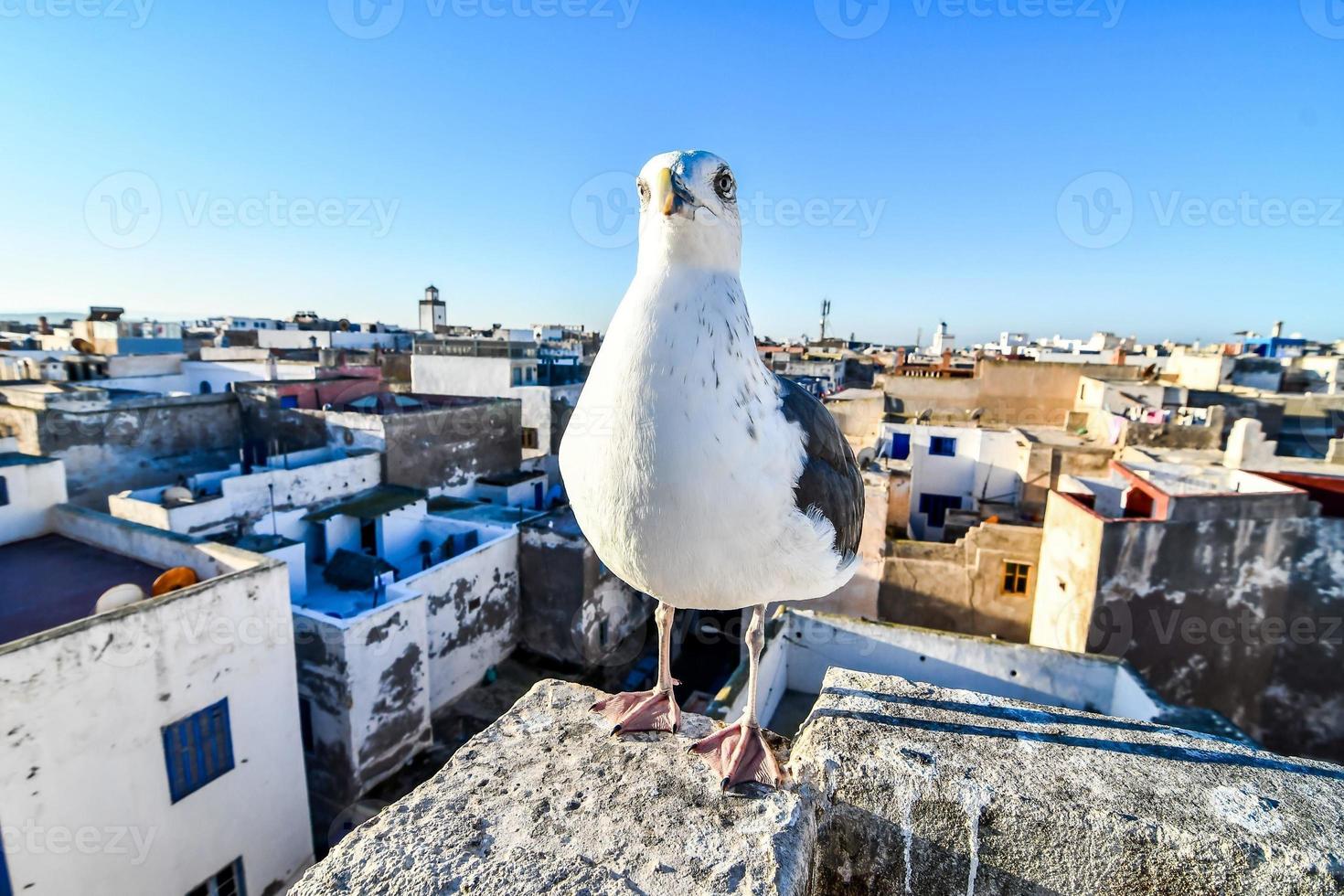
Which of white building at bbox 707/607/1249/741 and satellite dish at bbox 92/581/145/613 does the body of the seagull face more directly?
the satellite dish

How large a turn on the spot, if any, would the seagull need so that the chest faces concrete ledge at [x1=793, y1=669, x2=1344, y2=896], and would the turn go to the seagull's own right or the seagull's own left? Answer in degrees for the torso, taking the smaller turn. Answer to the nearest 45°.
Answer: approximately 135° to the seagull's own left

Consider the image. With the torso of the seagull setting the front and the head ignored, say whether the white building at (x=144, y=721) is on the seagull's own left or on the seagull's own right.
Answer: on the seagull's own right

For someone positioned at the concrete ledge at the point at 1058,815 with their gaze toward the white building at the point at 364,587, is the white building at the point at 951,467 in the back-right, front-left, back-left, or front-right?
front-right

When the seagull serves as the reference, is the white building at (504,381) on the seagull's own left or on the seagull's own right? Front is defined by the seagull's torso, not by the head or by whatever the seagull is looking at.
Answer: on the seagull's own right

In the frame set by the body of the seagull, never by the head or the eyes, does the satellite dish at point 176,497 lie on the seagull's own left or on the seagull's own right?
on the seagull's own right

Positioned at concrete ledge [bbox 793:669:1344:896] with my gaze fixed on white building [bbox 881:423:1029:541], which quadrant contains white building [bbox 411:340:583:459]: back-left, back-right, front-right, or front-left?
front-left

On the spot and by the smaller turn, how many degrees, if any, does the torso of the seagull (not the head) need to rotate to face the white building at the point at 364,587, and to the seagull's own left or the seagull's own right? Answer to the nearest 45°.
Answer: approximately 90° to the seagull's own right

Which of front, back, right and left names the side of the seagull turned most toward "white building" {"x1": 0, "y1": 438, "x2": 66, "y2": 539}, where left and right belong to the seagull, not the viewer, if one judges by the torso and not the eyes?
right

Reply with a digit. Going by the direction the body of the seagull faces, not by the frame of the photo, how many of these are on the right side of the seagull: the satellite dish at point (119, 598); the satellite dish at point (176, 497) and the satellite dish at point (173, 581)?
3

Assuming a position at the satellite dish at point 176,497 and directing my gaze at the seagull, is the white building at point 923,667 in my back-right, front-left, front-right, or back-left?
front-left

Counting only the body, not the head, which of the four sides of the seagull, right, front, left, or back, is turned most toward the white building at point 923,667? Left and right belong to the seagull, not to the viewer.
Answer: back

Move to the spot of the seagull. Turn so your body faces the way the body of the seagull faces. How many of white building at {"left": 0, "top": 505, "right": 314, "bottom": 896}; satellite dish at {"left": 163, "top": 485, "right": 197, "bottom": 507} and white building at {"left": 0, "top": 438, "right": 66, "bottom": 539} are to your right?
3

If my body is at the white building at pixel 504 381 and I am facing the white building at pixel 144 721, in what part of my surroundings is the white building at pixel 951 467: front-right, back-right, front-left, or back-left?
front-left

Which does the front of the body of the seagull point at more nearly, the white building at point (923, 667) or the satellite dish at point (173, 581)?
the satellite dish

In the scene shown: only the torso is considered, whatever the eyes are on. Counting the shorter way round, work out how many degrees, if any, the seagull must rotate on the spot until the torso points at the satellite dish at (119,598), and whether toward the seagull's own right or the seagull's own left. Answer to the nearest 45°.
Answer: approximately 90° to the seagull's own right
